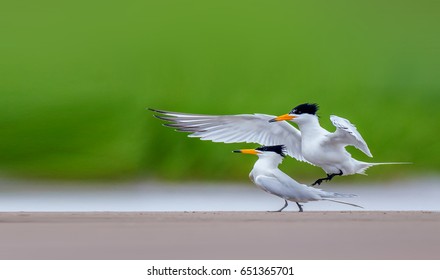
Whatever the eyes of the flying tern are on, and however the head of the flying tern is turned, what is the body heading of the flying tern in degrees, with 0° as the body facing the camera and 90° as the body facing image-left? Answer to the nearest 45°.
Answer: approximately 45°

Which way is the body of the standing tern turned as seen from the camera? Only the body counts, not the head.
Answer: to the viewer's left
